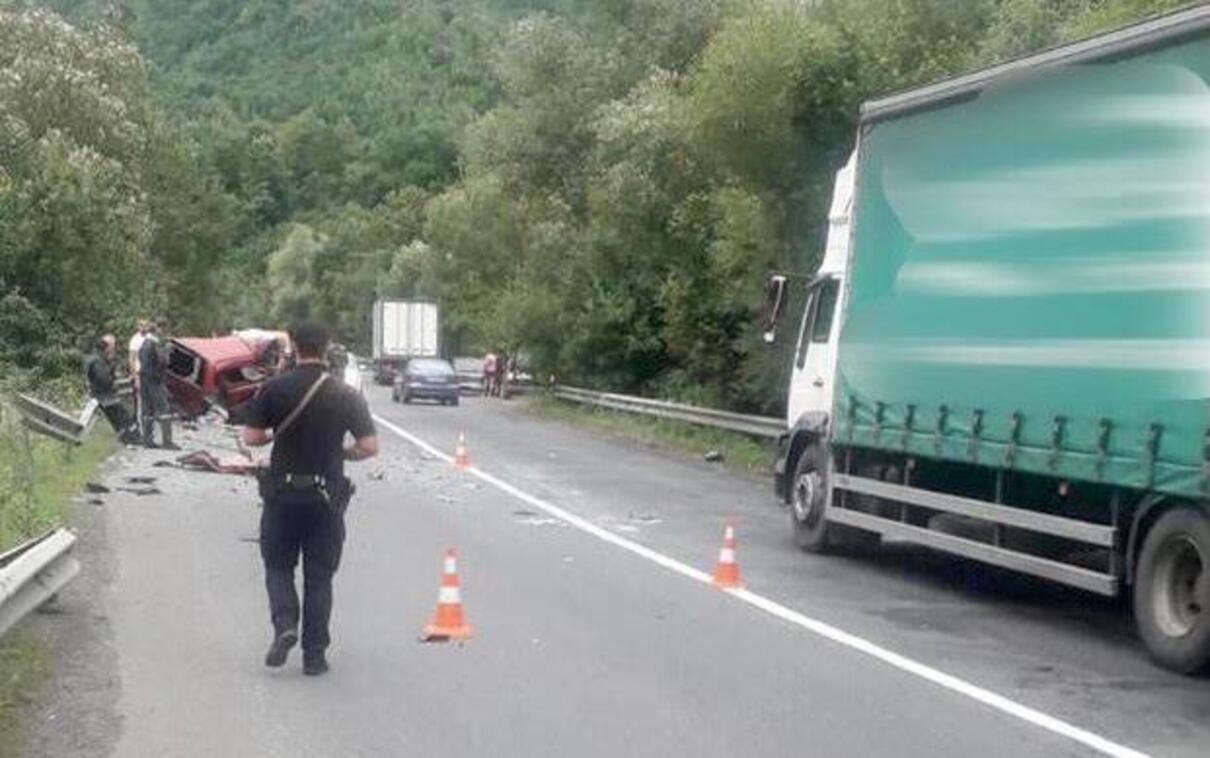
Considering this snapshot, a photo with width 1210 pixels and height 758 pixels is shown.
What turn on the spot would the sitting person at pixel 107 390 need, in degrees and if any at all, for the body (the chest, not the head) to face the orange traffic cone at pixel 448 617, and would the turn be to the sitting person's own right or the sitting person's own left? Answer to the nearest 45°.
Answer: approximately 90° to the sitting person's own right

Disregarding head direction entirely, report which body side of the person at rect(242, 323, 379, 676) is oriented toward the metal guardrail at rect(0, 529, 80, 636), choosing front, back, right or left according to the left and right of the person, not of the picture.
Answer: left

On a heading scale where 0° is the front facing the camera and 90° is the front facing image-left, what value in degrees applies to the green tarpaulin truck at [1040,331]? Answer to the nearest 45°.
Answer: approximately 135°

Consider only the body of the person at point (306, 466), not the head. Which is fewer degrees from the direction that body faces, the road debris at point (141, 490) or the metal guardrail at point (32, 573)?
the road debris

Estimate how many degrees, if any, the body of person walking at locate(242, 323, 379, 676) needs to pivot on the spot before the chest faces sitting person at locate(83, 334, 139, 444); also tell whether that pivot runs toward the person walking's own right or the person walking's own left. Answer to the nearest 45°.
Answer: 0° — they already face them

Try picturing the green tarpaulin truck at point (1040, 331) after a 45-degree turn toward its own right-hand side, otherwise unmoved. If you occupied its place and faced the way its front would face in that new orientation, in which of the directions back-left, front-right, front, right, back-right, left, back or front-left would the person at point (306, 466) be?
back-left

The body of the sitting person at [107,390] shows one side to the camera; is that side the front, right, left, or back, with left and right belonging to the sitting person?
right

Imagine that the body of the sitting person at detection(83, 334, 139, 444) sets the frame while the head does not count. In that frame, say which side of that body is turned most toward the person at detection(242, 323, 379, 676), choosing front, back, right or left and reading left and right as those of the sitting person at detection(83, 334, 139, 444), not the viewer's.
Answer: right

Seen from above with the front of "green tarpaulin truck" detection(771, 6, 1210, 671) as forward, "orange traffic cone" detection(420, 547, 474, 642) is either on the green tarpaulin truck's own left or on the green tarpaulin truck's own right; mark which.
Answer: on the green tarpaulin truck's own left

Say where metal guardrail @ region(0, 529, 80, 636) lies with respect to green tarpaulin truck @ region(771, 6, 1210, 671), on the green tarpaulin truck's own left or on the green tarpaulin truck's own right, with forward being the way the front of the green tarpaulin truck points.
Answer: on the green tarpaulin truck's own left

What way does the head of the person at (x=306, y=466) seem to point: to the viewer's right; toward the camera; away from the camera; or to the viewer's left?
away from the camera

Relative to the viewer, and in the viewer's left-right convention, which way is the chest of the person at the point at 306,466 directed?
facing away from the viewer
